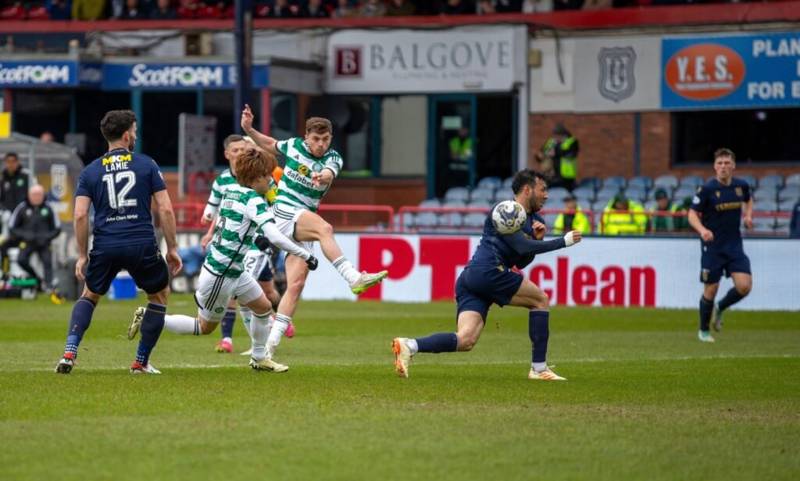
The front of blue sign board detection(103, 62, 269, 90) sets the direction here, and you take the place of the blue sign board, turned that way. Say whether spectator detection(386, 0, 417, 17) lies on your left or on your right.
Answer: on your left

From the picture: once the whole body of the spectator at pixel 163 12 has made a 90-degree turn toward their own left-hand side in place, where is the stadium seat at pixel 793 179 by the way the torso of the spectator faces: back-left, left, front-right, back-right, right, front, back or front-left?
front-right

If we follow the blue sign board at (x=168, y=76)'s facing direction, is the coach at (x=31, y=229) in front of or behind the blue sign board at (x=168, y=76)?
in front

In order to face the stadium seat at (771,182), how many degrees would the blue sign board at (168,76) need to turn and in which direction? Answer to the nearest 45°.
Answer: approximately 45° to its left

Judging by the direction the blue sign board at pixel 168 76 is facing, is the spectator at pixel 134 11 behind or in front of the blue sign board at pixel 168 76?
behind

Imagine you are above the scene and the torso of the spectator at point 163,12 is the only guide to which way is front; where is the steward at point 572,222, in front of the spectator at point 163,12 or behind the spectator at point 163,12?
in front

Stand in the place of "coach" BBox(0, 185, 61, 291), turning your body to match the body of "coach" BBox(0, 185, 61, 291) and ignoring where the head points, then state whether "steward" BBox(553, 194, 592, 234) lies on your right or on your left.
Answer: on your left

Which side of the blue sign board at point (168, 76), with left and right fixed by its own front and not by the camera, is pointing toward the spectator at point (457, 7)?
left

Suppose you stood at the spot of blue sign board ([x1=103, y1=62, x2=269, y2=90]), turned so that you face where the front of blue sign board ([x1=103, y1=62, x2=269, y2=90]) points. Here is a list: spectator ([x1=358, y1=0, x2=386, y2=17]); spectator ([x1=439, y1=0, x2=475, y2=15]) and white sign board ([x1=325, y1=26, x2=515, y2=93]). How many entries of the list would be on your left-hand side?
3
